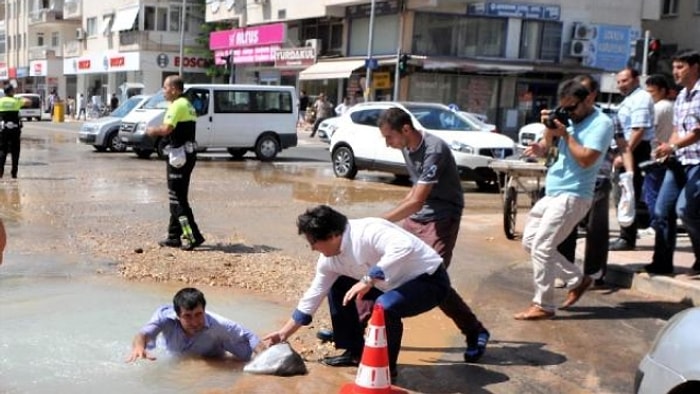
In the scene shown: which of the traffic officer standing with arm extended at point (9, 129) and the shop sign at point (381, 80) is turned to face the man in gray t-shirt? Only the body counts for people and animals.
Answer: the shop sign

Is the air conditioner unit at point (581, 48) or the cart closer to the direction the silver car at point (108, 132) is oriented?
the cart

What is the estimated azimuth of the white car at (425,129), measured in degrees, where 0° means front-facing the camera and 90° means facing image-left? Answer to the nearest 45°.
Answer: approximately 315°

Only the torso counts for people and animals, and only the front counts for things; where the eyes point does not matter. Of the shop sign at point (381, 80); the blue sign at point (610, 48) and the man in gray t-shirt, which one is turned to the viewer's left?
the man in gray t-shirt

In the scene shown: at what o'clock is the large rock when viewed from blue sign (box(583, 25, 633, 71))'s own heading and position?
The large rock is roughly at 12 o'clock from the blue sign.

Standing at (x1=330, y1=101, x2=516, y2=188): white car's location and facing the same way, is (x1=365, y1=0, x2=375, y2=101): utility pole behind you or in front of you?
behind

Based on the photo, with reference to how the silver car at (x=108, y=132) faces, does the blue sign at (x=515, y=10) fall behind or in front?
behind
